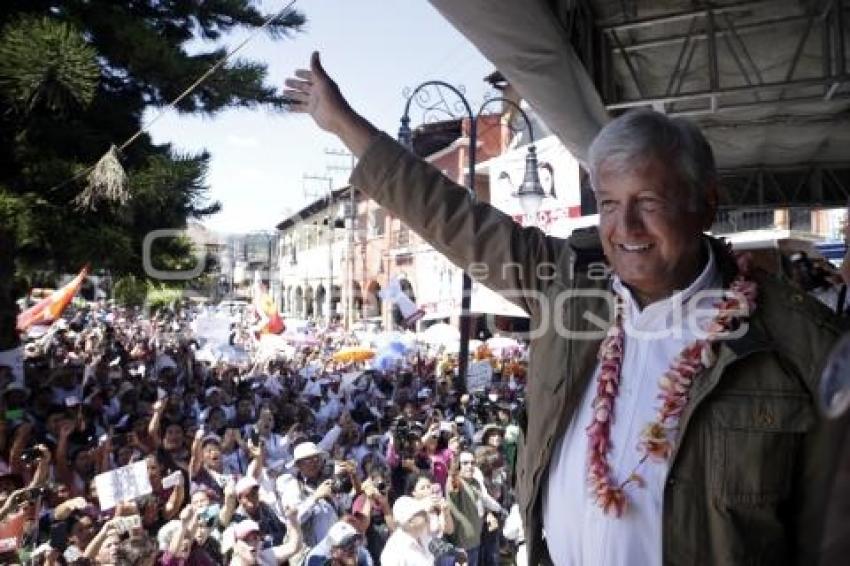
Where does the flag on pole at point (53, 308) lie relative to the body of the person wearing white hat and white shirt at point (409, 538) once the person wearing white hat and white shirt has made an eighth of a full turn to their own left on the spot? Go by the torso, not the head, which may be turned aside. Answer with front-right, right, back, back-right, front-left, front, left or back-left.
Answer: back-left

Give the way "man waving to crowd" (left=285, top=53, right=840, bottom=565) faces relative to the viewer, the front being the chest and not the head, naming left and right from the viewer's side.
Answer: facing the viewer and to the left of the viewer

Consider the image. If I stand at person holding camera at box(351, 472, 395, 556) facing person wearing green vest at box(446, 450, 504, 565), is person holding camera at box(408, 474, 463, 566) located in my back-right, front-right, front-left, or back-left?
front-right

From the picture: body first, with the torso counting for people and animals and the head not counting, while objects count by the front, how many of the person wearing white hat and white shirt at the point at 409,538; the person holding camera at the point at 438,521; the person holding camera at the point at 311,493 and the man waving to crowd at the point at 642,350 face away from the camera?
0

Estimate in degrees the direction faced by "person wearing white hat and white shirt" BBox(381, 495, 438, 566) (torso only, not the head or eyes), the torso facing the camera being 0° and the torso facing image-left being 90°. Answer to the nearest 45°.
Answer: approximately 315°

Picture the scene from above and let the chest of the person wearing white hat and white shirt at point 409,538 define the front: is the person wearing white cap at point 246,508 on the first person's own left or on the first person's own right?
on the first person's own right

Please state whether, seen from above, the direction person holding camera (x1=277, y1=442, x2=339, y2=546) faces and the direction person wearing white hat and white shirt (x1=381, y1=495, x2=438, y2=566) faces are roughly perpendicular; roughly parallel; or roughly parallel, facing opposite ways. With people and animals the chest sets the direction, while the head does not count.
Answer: roughly parallel

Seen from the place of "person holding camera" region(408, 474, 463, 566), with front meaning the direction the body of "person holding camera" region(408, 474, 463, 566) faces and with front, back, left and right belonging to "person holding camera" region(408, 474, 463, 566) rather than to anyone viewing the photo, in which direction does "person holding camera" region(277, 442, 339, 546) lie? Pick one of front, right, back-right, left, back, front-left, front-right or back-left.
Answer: back-right

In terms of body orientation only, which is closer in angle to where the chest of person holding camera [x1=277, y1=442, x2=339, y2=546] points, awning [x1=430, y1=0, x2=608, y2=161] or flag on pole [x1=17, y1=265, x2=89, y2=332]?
the awning

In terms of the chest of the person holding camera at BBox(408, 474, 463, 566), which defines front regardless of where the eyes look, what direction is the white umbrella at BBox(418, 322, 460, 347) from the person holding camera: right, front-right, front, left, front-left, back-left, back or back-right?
back-left

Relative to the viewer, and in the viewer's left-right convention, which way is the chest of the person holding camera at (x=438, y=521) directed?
facing the viewer and to the right of the viewer

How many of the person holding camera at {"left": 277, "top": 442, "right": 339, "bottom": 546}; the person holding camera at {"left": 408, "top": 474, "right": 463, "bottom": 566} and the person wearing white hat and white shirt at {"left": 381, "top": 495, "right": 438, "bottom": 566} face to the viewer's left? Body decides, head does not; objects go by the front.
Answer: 0
